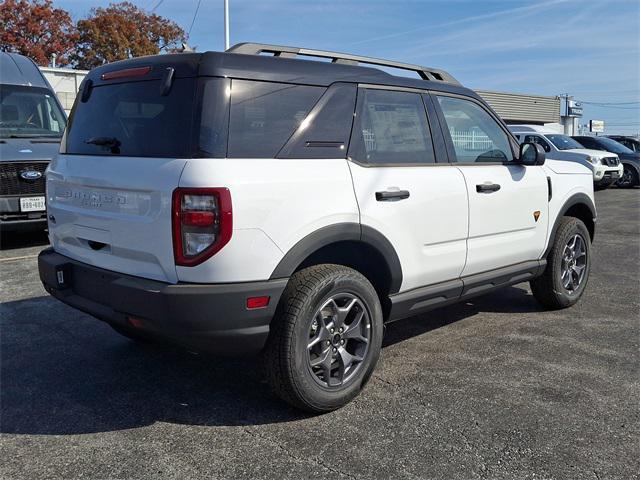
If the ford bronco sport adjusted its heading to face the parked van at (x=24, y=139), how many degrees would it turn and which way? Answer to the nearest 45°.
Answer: approximately 90° to its left

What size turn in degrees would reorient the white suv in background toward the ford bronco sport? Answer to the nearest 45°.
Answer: approximately 45° to its right

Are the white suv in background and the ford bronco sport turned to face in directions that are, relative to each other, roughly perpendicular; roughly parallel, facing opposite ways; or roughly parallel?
roughly perpendicular

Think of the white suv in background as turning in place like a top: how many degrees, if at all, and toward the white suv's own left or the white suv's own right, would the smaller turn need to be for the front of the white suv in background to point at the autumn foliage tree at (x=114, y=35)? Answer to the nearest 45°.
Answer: approximately 180°

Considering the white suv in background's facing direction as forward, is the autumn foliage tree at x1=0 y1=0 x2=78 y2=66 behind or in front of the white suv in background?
behind

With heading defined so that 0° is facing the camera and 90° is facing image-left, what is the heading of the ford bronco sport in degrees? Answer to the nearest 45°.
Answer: approximately 225°

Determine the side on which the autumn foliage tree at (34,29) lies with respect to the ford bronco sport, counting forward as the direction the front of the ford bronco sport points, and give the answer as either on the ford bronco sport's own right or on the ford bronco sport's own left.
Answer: on the ford bronco sport's own left

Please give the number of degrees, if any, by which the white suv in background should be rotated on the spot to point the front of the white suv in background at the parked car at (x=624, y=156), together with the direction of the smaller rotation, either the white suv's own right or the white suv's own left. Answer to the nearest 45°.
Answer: approximately 90° to the white suv's own left
